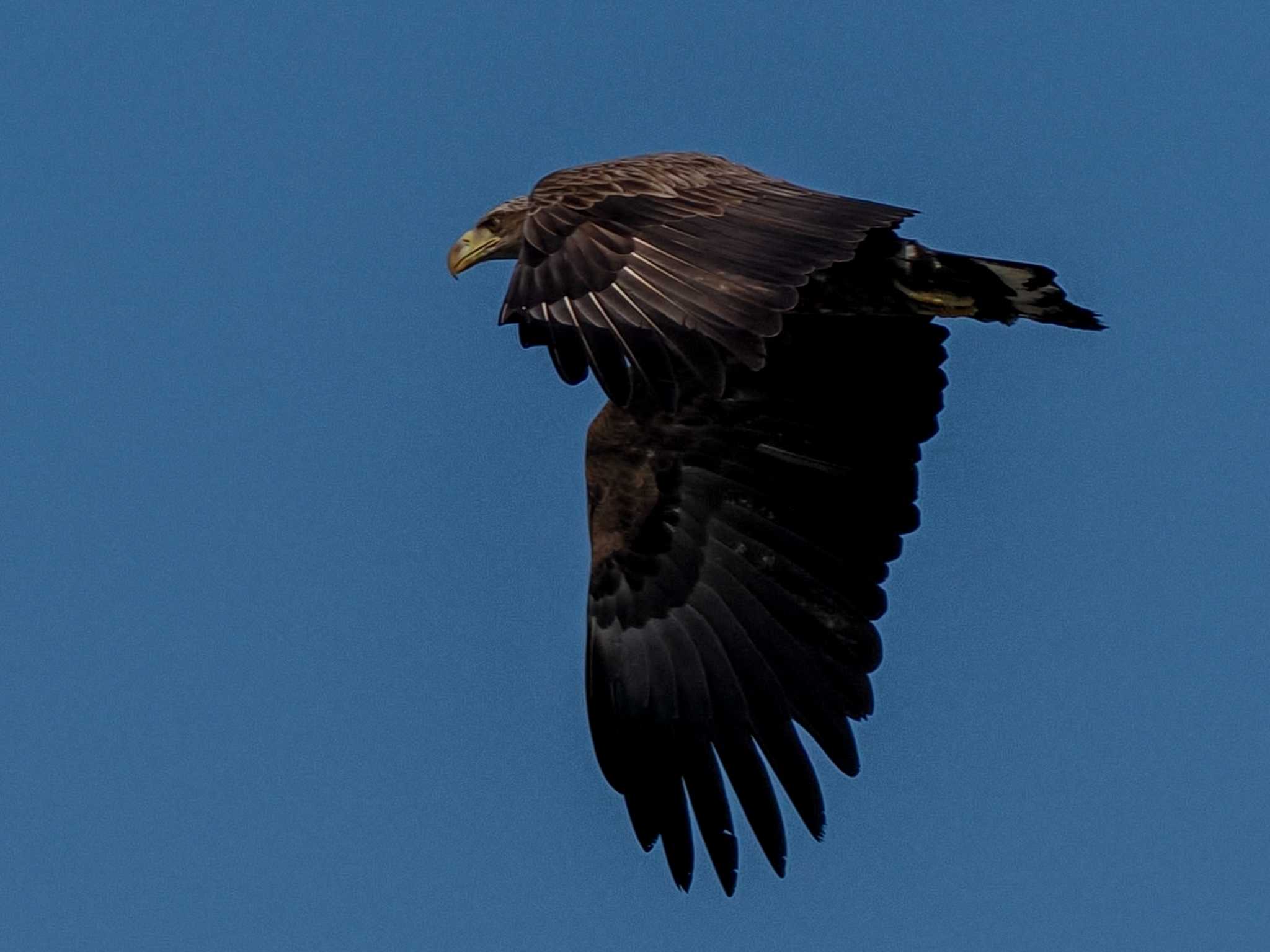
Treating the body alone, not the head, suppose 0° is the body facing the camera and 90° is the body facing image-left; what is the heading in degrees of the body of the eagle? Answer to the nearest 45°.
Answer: approximately 90°
